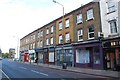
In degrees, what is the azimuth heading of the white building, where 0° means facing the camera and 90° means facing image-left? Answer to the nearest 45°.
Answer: approximately 45°

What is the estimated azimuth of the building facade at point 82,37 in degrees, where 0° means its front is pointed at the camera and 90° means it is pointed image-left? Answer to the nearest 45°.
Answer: approximately 45°
